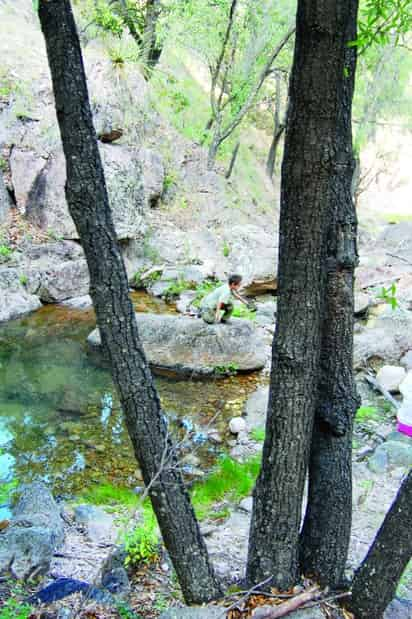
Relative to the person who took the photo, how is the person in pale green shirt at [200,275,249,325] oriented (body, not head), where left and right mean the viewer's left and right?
facing to the right of the viewer

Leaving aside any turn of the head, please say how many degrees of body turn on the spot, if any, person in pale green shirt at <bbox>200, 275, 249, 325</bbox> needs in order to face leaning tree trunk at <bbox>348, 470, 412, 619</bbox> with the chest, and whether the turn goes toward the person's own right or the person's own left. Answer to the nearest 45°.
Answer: approximately 90° to the person's own right

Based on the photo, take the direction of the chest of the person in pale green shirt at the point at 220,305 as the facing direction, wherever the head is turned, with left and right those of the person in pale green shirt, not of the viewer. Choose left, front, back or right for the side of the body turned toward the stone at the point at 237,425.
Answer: right

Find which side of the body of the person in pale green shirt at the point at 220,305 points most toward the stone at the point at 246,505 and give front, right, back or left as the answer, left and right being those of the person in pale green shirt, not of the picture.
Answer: right

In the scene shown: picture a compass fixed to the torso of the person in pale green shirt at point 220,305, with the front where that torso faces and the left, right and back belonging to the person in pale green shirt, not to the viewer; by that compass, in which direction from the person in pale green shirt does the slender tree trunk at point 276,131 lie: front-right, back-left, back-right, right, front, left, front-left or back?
left

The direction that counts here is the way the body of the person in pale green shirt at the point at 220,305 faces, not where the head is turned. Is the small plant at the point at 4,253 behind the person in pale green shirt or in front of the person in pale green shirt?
behind

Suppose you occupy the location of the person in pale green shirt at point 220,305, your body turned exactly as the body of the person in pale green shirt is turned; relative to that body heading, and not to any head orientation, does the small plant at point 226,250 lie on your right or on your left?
on your left

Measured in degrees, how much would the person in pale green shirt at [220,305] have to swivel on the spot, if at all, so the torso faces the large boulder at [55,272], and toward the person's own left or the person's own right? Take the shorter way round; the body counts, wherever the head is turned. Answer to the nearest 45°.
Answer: approximately 135° to the person's own left

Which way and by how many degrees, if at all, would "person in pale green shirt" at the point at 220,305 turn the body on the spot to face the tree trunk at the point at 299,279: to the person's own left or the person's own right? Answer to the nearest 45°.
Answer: approximately 90° to the person's own right

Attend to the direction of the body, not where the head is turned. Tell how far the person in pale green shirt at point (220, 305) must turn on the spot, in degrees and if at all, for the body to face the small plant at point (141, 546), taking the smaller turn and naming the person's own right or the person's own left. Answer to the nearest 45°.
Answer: approximately 90° to the person's own right
